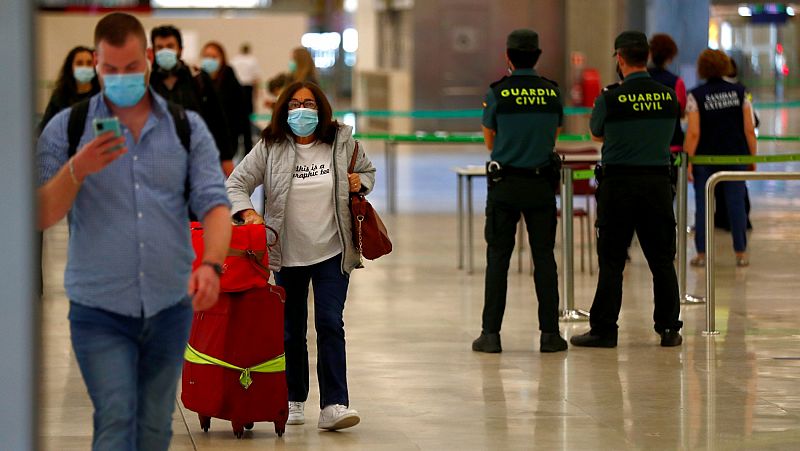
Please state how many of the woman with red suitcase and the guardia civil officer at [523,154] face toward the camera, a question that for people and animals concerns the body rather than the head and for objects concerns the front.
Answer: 1

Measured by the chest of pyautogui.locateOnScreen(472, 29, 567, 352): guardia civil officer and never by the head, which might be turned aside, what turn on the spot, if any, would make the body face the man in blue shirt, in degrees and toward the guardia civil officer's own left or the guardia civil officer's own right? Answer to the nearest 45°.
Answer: approximately 180°

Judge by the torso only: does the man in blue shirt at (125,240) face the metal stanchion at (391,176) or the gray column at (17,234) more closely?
the gray column

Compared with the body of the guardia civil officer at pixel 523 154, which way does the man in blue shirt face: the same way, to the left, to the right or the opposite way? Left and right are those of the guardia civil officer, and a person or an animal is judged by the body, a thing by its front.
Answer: the opposite way

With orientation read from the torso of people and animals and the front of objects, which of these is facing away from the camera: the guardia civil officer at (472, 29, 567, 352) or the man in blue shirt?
the guardia civil officer

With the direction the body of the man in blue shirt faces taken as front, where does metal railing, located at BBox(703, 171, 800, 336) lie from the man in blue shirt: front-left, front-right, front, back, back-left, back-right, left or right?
back-left

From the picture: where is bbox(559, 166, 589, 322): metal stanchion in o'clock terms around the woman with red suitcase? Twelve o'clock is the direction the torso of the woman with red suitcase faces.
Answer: The metal stanchion is roughly at 7 o'clock from the woman with red suitcase.

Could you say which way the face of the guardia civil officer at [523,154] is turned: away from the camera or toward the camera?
away from the camera

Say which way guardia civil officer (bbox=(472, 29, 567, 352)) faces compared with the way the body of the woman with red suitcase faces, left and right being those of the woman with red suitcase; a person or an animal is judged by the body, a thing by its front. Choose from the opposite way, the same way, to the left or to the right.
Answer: the opposite way

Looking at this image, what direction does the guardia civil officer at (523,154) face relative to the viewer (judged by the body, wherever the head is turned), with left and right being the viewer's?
facing away from the viewer
